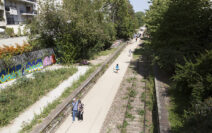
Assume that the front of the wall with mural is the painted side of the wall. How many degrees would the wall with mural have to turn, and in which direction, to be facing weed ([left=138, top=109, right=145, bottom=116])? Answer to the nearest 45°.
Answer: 0° — it already faces it

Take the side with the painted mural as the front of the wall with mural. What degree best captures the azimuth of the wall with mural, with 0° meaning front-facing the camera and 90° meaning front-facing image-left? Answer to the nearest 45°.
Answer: approximately 315°

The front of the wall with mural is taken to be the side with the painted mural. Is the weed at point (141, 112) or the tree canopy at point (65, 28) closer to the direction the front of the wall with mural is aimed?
the weed

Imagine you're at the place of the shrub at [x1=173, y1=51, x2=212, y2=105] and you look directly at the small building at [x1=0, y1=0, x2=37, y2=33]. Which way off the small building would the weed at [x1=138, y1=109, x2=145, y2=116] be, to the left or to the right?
left

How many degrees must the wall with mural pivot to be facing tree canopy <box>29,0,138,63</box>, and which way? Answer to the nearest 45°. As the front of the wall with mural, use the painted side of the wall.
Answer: approximately 90° to its left

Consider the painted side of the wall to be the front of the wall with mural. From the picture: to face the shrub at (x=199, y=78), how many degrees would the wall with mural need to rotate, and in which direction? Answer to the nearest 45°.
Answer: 0° — it already faces it

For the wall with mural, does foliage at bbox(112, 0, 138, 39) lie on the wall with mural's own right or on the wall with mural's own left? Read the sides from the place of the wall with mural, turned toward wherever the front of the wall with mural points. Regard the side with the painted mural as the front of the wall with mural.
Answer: on the wall with mural's own left

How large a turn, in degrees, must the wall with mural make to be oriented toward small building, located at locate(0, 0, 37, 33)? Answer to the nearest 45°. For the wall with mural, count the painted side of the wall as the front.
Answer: approximately 135° to its left
